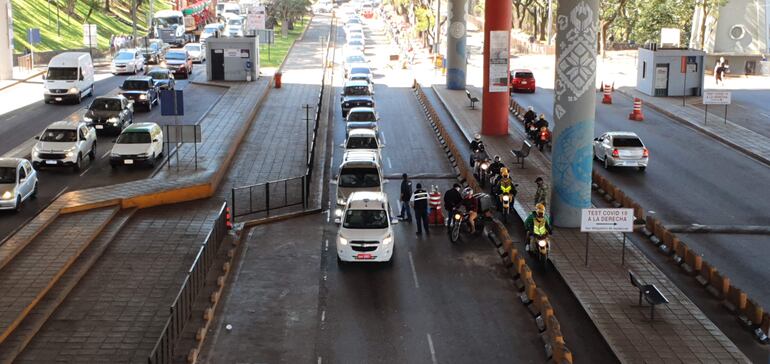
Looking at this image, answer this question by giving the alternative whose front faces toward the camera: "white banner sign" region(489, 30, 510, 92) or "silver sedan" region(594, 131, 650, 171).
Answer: the white banner sign

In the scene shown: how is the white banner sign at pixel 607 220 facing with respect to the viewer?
toward the camera

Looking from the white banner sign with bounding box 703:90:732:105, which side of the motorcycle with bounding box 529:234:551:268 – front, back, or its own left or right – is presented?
back

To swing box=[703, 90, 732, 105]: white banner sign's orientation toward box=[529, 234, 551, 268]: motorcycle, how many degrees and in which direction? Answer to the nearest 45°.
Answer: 0° — it already faces it

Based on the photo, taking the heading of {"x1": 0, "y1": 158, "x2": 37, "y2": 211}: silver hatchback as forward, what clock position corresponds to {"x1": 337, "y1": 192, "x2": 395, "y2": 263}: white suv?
The white suv is roughly at 9 o'clock from the silver hatchback.

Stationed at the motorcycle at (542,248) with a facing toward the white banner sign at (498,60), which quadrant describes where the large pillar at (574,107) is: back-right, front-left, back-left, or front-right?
front-right

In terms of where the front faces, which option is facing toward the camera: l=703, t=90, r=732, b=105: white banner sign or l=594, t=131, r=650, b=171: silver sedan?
the white banner sign

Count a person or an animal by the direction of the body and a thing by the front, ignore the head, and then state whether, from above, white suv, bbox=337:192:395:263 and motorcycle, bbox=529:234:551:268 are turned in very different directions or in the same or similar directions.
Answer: same or similar directions

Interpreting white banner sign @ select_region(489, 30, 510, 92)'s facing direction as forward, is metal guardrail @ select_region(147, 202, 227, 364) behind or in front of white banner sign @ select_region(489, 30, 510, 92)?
in front

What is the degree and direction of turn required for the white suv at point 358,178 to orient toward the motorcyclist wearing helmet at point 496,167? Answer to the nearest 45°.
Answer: approximately 90° to its left

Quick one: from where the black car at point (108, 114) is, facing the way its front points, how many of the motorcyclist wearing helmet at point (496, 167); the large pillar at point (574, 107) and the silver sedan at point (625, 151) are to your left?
3

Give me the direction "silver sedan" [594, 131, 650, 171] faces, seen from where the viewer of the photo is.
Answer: facing away from the viewer and to the left of the viewer

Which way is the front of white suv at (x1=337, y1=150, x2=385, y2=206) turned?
toward the camera

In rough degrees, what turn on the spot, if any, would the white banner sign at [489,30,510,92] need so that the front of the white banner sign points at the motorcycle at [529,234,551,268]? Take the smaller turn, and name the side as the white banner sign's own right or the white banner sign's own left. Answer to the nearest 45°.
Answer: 0° — it already faces it

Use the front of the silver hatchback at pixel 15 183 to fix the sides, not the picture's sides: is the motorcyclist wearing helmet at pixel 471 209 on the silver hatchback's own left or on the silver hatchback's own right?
on the silver hatchback's own left

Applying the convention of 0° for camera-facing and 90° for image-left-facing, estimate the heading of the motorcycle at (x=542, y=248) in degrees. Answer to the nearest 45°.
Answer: approximately 0°

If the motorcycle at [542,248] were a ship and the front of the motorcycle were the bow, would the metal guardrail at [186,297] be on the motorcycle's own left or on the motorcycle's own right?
on the motorcycle's own right
